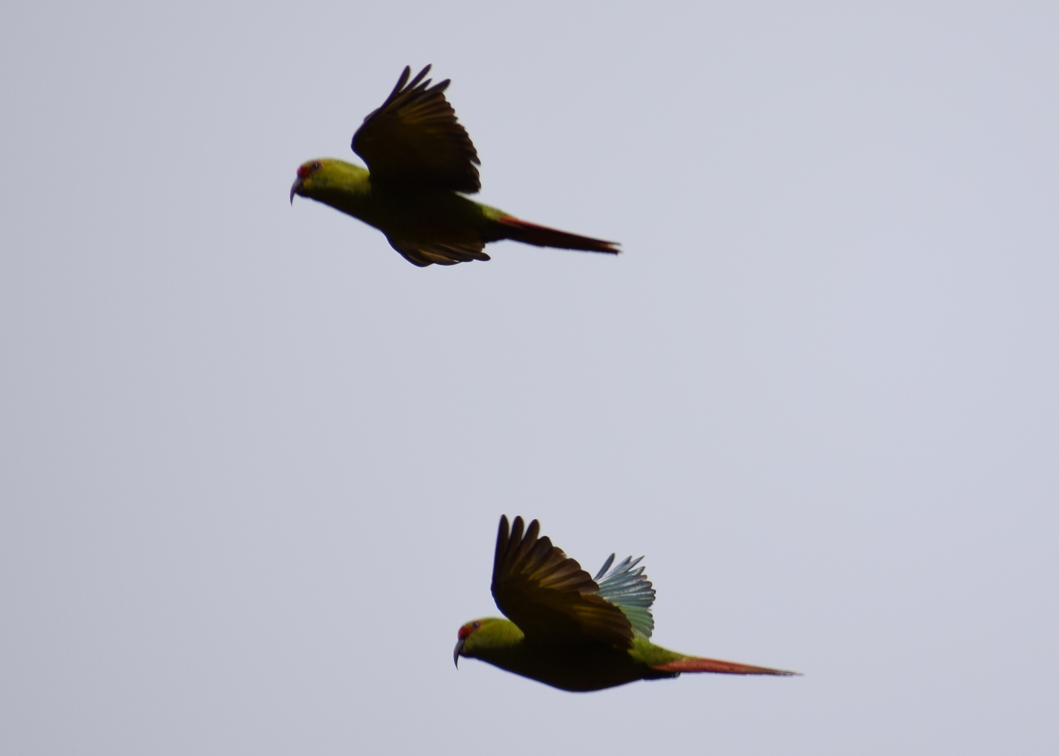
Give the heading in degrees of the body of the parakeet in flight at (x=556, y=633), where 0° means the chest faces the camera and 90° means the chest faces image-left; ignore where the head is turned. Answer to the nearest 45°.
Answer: approximately 90°

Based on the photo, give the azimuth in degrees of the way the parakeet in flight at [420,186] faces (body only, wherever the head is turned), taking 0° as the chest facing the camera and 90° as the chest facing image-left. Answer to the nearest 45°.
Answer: approximately 90°

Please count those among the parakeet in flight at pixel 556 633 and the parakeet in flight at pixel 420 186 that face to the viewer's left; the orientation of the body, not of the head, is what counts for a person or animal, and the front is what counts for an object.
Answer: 2
